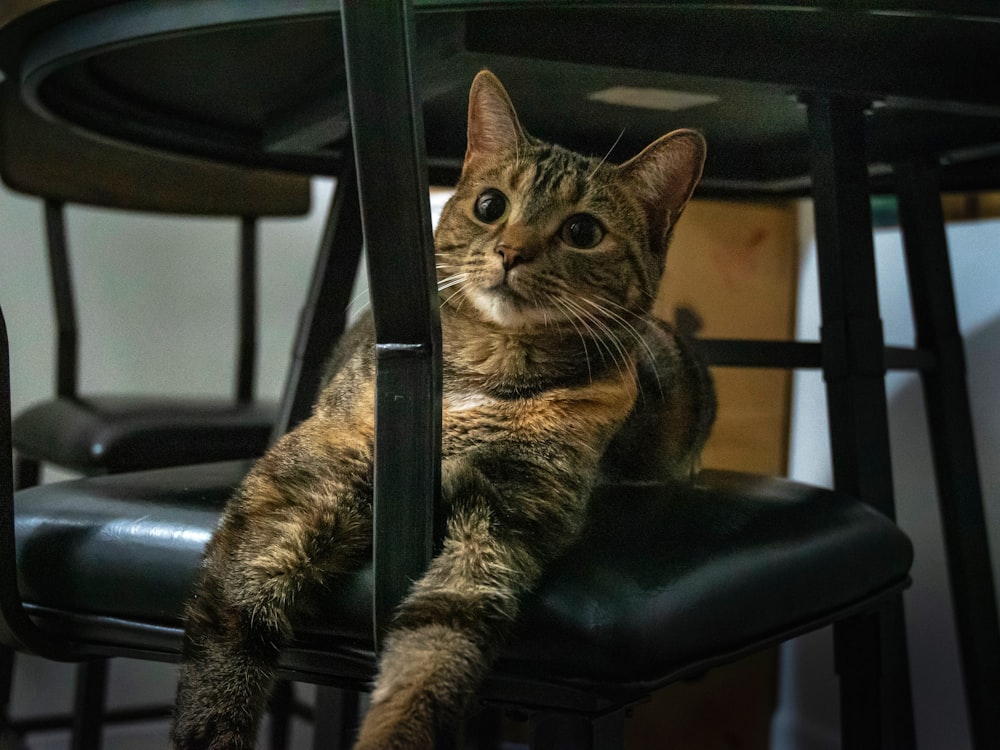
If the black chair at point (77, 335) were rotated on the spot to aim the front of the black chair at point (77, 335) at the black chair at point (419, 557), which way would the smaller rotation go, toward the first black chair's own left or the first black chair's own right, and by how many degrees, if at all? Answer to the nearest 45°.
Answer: approximately 45° to the first black chair's own right

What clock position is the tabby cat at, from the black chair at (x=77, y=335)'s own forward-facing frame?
The tabby cat is roughly at 1 o'clock from the black chair.

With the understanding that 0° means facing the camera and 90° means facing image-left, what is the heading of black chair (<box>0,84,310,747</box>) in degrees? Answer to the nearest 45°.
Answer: approximately 315°
